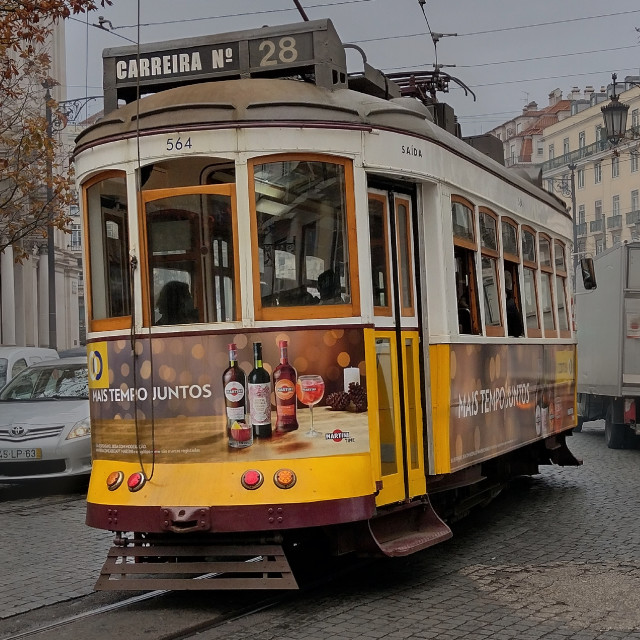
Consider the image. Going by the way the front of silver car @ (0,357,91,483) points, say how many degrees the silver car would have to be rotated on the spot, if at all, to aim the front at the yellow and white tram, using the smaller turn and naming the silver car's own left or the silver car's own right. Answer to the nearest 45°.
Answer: approximately 45° to the silver car's own left

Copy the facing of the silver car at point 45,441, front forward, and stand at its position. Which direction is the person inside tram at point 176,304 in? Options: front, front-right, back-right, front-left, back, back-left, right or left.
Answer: front-left
